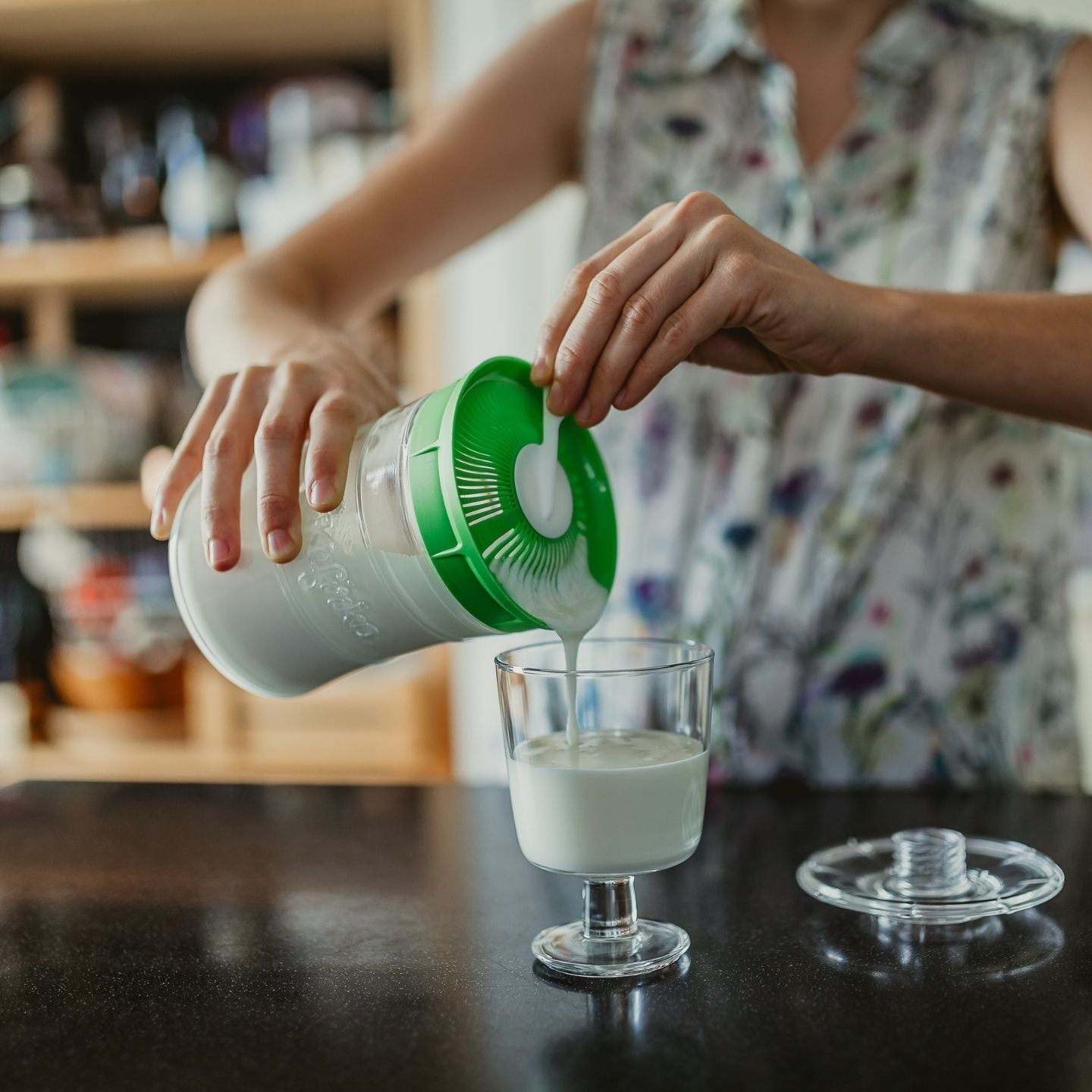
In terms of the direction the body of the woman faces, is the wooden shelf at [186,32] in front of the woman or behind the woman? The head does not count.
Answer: behind

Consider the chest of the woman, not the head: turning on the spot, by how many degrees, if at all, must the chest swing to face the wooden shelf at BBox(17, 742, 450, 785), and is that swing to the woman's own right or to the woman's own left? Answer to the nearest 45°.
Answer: approximately 135° to the woman's own right

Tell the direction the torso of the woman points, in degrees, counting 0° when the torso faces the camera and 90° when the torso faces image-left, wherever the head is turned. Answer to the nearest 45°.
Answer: approximately 0°

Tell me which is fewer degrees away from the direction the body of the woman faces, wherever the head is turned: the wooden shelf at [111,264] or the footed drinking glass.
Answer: the footed drinking glass

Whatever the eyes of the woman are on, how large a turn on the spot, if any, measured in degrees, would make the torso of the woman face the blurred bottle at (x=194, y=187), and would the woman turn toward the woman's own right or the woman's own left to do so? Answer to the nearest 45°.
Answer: approximately 135° to the woman's own right

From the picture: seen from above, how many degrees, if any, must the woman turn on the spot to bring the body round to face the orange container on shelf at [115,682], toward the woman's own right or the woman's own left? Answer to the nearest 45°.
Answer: approximately 135° to the woman's own right

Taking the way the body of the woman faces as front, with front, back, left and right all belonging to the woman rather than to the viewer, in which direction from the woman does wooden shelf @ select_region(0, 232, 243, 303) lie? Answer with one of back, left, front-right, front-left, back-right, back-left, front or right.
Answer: back-right

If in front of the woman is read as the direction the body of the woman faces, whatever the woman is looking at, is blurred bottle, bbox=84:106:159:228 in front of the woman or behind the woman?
behind
